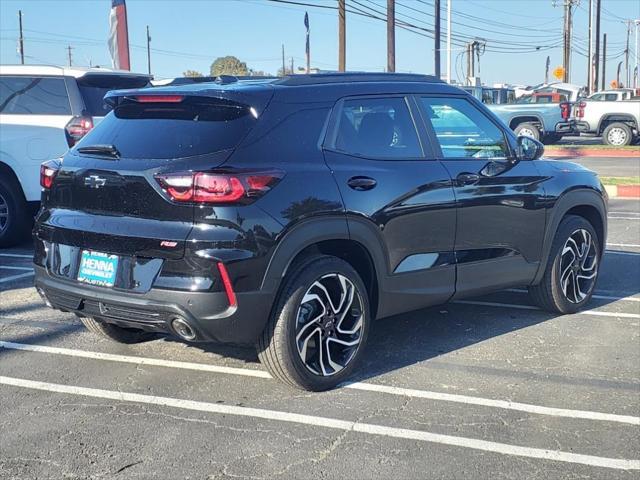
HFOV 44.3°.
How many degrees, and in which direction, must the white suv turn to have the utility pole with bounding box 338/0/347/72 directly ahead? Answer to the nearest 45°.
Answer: approximately 90° to its right

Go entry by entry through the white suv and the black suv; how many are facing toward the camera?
0

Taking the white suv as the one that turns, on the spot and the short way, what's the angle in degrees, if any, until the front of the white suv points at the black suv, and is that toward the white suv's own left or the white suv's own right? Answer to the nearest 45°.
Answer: approximately 135° to the white suv's own left

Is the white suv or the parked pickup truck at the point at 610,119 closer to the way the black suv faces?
the parked pickup truck

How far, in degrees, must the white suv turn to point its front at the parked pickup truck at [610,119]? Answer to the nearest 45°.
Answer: approximately 90° to its right

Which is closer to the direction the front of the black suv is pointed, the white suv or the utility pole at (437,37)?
the utility pole

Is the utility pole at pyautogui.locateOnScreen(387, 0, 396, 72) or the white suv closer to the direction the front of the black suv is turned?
the utility pole

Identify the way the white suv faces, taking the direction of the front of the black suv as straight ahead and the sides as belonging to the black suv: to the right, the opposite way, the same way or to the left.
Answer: to the left

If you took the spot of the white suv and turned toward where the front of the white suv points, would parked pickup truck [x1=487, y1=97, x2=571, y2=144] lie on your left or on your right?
on your right

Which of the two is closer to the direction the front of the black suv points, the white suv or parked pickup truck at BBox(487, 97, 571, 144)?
the parked pickup truck

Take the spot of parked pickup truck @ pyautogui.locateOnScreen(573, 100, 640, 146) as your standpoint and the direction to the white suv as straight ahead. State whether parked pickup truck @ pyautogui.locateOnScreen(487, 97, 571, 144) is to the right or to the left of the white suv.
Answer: right

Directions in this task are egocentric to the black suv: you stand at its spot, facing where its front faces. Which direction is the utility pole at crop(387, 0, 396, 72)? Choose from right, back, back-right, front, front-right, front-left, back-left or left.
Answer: front-left

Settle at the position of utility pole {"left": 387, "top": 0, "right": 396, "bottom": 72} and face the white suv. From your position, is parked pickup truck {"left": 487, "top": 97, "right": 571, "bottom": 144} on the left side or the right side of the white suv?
left

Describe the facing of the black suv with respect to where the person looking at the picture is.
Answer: facing away from the viewer and to the right of the viewer

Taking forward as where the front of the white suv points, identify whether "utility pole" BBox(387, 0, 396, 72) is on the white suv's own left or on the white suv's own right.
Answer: on the white suv's own right

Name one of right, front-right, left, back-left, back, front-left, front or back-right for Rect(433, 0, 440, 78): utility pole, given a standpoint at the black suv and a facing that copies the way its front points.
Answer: front-left

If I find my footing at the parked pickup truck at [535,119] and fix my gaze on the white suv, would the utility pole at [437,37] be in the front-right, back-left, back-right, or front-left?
back-right

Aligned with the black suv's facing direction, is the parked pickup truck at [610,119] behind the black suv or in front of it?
in front
